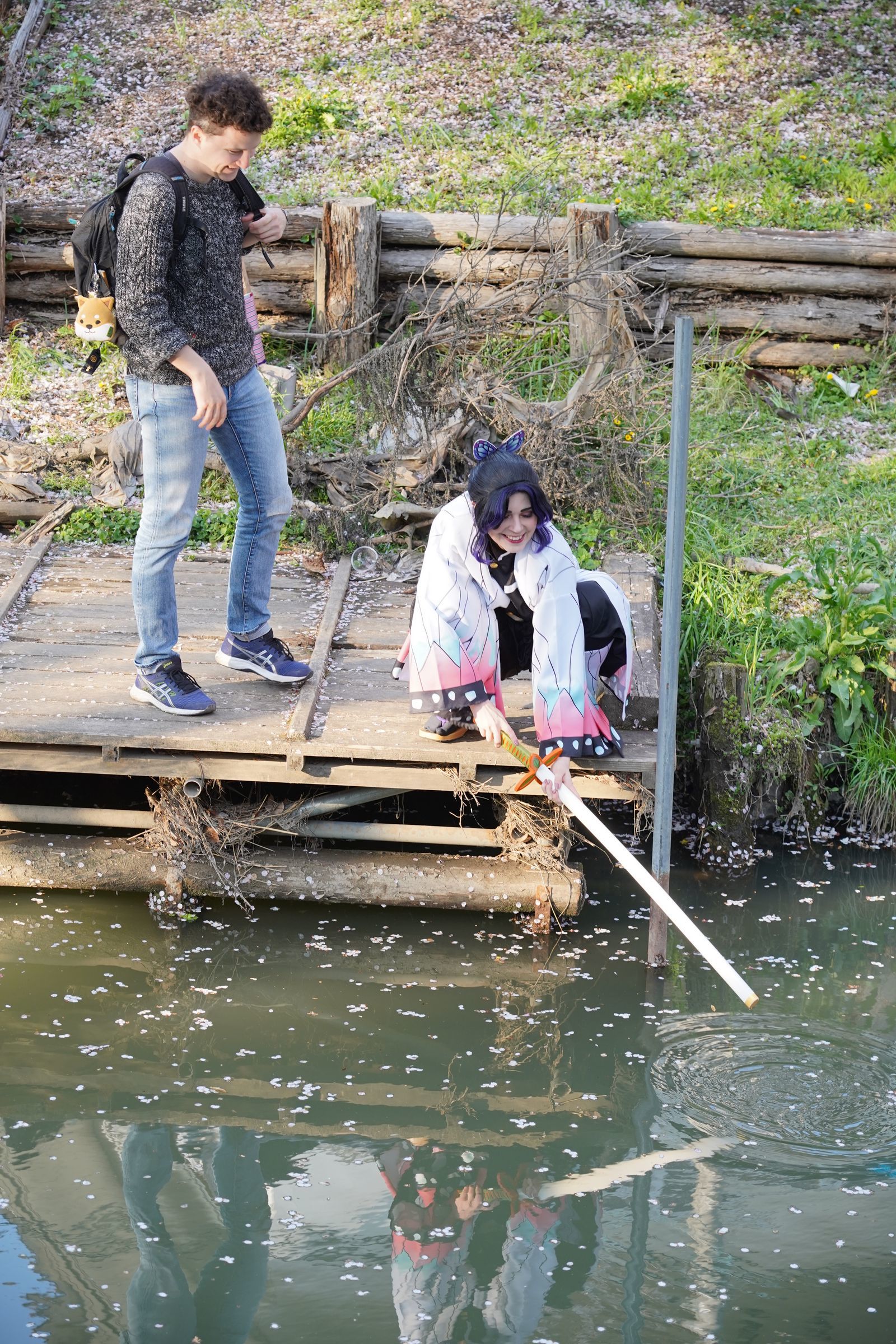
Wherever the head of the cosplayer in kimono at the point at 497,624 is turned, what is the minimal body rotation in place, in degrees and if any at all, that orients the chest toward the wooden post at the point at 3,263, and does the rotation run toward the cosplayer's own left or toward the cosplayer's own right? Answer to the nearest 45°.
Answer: approximately 135° to the cosplayer's own right

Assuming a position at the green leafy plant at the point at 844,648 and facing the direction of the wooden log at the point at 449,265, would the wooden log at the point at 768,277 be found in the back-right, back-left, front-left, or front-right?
front-right

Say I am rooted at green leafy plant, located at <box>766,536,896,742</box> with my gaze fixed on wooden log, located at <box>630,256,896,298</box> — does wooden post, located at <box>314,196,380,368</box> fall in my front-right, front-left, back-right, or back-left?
front-left

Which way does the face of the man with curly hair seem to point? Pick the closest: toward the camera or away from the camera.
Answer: toward the camera

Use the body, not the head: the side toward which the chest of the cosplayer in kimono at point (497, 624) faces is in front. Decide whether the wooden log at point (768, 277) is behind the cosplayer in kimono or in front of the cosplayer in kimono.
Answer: behind

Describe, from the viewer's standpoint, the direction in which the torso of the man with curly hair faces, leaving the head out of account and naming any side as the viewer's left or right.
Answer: facing the viewer and to the right of the viewer

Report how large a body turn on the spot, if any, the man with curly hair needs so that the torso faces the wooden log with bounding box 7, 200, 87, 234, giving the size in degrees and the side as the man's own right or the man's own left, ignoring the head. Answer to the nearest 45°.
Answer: approximately 135° to the man's own left

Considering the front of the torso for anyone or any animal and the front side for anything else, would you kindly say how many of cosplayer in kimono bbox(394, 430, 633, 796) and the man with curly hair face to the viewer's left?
0

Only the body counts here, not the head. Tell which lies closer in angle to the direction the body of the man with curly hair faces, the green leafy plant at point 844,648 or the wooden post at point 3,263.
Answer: the green leafy plant

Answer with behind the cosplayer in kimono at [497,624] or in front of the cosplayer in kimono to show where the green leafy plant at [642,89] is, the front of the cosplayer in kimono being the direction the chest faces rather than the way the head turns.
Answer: behind

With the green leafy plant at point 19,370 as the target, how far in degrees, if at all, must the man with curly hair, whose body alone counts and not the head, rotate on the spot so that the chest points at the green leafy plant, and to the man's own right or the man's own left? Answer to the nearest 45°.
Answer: approximately 135° to the man's own left

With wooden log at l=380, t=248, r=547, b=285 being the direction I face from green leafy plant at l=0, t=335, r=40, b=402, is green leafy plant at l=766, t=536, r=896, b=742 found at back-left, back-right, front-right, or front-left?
front-right

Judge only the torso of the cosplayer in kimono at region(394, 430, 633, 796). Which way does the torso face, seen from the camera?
toward the camera

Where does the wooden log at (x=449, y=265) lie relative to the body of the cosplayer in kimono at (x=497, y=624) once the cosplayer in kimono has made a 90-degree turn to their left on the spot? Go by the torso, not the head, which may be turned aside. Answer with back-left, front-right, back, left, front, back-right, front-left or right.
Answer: left

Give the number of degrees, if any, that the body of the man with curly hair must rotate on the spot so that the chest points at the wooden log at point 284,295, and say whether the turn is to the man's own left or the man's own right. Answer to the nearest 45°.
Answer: approximately 135° to the man's own left
